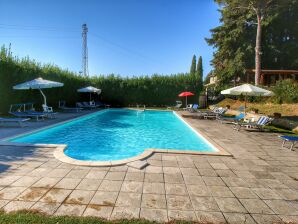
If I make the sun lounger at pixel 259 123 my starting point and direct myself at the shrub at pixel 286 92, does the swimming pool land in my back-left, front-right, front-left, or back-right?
back-left

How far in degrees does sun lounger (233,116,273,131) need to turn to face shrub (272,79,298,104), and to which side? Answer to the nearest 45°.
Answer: approximately 90° to its right

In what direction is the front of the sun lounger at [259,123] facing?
to the viewer's left

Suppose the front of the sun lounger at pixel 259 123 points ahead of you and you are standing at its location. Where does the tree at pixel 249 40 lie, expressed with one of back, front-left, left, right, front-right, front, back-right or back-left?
right

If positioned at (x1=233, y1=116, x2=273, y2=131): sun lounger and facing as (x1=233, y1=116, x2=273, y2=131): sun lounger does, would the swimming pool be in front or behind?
in front
